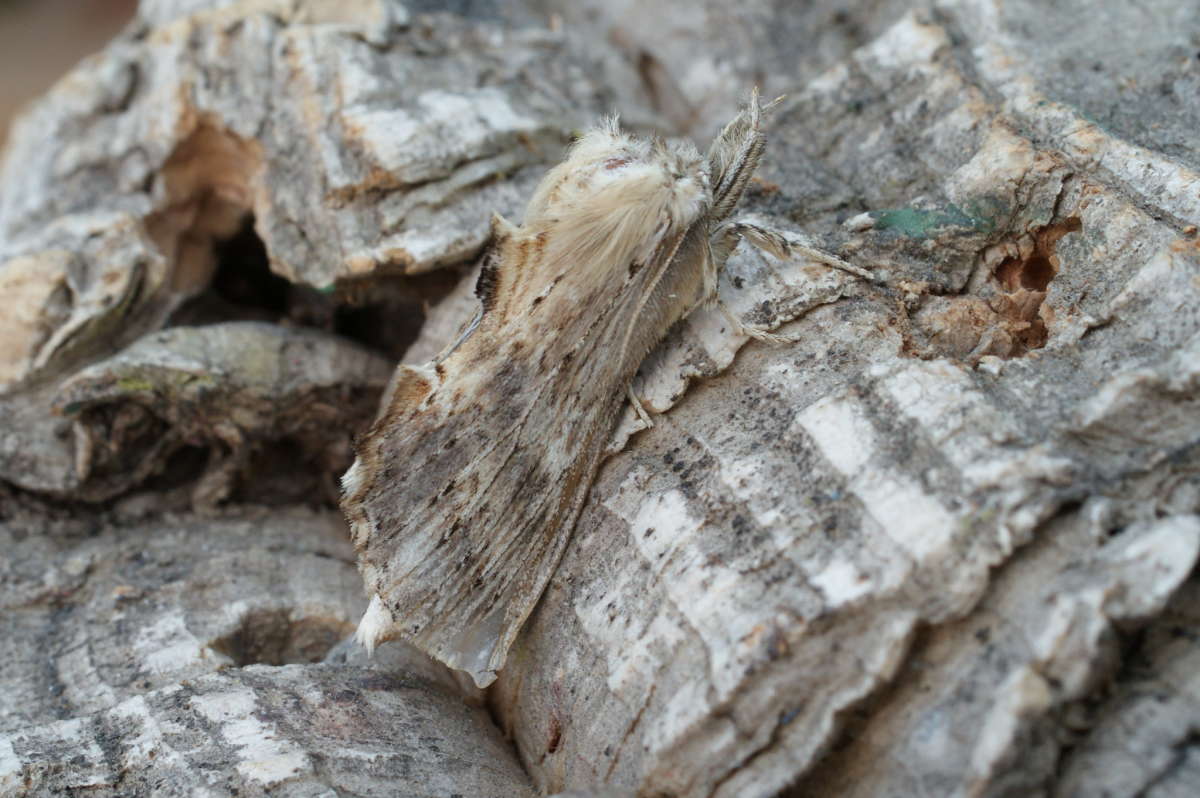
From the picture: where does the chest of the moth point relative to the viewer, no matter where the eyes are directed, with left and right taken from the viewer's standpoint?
facing away from the viewer and to the right of the viewer
